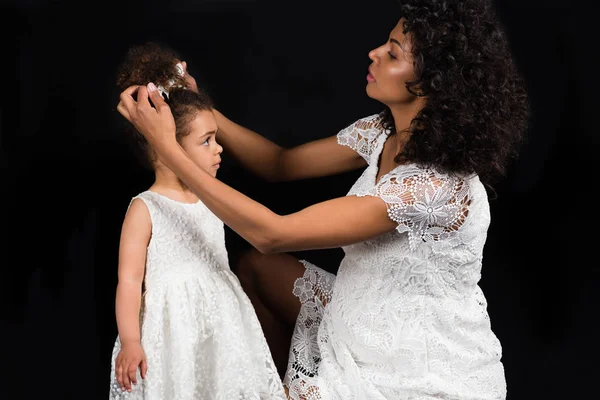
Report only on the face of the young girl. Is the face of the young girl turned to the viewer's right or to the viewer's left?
to the viewer's right

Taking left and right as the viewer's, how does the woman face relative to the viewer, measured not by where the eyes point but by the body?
facing to the left of the viewer

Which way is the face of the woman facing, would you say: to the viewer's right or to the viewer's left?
to the viewer's left

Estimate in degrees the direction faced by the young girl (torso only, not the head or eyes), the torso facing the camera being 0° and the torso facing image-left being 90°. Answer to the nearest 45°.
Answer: approximately 315°
